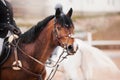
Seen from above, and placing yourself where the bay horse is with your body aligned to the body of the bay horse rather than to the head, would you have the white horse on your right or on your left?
on your left

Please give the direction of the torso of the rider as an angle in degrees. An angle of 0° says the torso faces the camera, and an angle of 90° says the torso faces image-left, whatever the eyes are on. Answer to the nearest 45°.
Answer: approximately 315°

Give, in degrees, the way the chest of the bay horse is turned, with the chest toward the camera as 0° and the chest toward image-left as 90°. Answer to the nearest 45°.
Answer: approximately 315°
